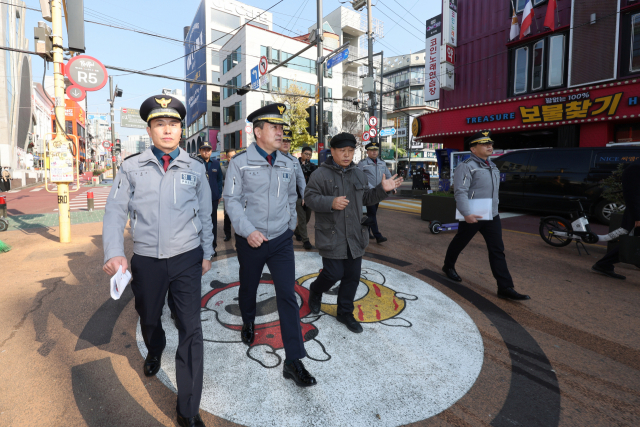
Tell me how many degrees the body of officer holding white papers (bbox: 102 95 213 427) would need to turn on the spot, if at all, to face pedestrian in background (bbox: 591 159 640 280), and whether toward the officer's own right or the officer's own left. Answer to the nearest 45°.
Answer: approximately 90° to the officer's own left

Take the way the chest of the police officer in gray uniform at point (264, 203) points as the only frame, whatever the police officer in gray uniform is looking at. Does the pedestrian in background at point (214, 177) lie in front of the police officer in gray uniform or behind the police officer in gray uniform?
behind

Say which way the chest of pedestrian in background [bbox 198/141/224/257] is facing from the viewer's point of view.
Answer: toward the camera

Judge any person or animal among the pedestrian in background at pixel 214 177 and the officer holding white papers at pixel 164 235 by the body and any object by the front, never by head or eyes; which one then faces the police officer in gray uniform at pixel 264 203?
the pedestrian in background

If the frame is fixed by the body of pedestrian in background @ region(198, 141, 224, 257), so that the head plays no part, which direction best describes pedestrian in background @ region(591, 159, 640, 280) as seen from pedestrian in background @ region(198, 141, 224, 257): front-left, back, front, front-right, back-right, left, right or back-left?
front-left

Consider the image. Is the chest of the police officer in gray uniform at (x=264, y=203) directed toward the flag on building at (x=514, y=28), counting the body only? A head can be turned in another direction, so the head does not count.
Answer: no

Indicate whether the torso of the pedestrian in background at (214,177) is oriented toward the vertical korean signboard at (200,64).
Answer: no

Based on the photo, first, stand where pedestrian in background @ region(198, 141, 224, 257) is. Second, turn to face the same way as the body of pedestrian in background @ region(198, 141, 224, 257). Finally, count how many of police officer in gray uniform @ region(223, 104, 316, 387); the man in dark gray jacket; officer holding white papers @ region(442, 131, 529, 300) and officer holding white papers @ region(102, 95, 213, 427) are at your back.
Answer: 0

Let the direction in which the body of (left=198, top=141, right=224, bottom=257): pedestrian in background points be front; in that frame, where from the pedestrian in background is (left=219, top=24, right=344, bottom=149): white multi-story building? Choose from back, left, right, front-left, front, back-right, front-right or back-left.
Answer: back

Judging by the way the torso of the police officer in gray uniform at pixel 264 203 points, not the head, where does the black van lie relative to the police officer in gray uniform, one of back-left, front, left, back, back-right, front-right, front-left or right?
left

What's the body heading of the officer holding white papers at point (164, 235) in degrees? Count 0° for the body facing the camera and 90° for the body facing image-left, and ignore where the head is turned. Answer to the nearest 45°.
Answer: approximately 0°

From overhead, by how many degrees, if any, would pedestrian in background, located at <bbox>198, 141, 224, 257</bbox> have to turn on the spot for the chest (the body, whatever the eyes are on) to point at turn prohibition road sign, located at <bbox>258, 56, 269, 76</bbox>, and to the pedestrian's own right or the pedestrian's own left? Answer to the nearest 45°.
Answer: approximately 180°

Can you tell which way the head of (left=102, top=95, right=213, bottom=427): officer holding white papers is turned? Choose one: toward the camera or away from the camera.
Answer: toward the camera

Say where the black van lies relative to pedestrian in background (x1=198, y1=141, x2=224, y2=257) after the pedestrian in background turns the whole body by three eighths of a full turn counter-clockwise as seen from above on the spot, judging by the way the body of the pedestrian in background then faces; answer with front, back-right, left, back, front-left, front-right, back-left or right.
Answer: front-right

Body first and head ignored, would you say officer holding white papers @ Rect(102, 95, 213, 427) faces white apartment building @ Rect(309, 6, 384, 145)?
no

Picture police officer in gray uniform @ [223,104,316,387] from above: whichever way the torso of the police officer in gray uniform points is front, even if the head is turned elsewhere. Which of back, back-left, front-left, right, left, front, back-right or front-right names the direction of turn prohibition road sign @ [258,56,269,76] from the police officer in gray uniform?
back-left

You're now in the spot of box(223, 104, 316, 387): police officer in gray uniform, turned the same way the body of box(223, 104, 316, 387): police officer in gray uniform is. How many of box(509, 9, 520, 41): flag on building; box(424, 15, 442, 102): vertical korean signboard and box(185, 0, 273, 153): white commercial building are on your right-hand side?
0

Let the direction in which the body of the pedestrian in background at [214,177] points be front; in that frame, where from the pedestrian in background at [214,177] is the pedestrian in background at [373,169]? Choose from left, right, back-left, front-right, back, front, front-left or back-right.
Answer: left

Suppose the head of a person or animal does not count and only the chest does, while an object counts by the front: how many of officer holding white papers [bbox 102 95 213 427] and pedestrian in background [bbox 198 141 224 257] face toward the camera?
2

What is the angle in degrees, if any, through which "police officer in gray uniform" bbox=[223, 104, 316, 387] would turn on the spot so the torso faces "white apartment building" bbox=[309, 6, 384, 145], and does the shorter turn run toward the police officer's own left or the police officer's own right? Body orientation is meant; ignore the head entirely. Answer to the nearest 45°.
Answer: approximately 135° to the police officer's own left

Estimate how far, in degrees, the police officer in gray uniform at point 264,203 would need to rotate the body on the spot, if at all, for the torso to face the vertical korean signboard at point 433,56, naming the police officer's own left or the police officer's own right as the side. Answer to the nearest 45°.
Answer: approximately 90° to the police officer's own left

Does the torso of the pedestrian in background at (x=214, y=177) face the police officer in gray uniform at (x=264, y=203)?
yes
